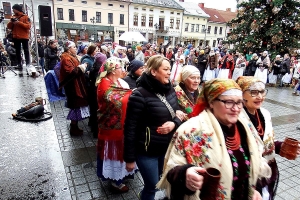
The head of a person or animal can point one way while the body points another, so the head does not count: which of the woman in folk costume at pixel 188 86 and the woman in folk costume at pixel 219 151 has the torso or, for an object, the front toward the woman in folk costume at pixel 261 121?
the woman in folk costume at pixel 188 86

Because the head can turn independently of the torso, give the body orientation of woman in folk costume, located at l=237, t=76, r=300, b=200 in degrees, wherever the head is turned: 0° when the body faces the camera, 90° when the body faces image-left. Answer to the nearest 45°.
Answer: approximately 315°

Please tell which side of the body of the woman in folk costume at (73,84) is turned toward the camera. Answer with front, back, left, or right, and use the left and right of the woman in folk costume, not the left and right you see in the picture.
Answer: right

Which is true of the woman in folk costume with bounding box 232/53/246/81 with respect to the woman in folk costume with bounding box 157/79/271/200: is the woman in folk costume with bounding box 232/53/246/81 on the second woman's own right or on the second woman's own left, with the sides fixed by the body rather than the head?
on the second woman's own left

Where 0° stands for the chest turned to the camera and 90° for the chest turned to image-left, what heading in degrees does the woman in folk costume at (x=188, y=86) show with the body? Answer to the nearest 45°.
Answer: approximately 315°
